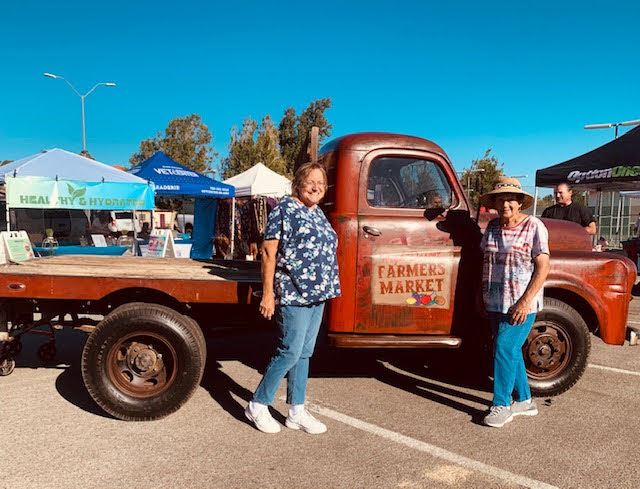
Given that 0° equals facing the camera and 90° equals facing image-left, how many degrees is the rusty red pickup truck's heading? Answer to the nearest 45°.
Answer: approximately 270°

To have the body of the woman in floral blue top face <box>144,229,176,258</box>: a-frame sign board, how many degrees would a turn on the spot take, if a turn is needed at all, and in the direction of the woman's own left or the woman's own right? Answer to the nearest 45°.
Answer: approximately 180°

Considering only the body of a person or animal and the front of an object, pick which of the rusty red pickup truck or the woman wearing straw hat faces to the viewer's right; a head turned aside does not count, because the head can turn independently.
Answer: the rusty red pickup truck

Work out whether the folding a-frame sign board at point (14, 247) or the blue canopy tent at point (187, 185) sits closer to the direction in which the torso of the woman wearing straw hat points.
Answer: the folding a-frame sign board

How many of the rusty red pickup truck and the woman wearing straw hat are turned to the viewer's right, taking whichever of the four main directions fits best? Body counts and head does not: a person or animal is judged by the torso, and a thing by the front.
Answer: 1

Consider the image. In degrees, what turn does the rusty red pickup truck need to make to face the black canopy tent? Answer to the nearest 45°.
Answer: approximately 45° to its left

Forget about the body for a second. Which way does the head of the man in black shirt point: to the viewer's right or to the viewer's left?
to the viewer's left

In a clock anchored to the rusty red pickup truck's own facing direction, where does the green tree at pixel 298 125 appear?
The green tree is roughly at 9 o'clock from the rusty red pickup truck.

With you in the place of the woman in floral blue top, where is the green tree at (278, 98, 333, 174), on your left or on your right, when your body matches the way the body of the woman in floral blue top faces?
on your left

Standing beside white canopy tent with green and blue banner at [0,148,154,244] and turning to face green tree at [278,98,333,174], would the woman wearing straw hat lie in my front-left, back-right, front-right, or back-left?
back-right
